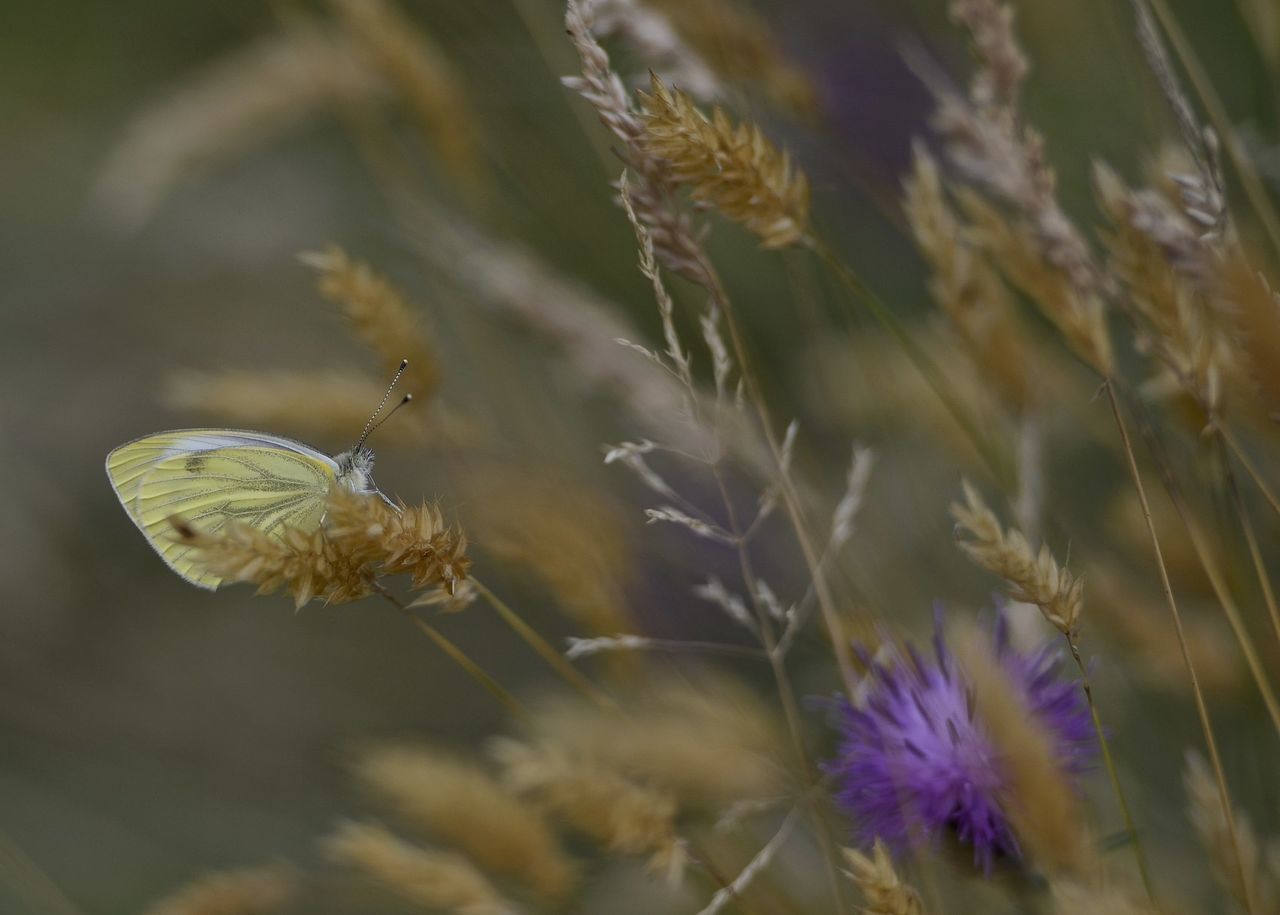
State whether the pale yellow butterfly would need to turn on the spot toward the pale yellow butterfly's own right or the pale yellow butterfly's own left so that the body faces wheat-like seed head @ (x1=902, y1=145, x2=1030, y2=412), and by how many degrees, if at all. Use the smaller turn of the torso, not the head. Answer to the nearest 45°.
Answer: approximately 45° to the pale yellow butterfly's own right

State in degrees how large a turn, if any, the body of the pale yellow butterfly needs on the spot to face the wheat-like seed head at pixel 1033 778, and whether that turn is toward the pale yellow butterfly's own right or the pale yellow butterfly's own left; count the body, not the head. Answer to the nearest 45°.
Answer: approximately 90° to the pale yellow butterfly's own right

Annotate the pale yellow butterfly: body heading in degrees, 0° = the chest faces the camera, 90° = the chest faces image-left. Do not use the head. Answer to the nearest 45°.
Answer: approximately 270°
